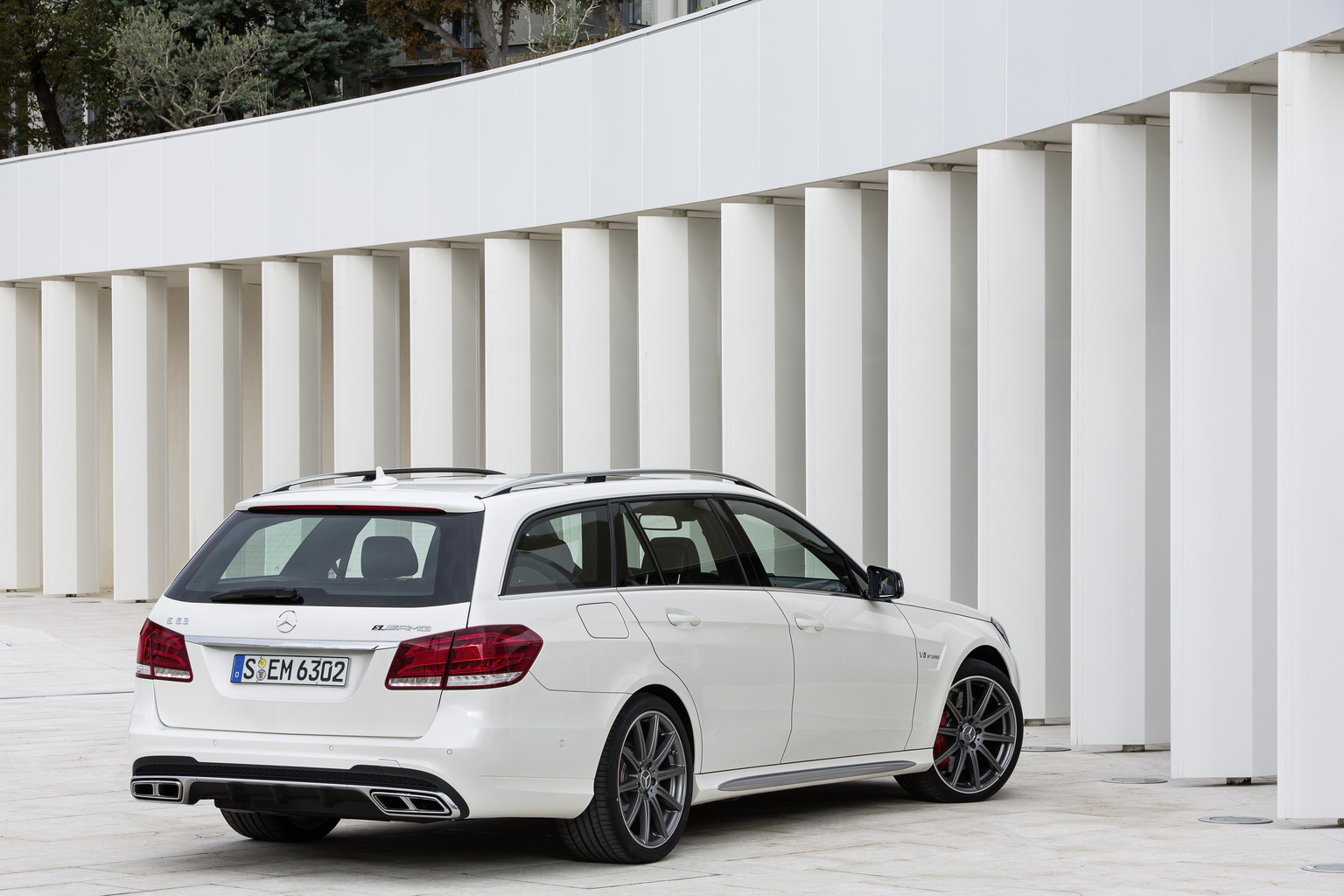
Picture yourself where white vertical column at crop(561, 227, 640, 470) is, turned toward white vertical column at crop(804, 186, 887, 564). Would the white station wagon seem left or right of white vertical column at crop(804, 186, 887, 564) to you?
right

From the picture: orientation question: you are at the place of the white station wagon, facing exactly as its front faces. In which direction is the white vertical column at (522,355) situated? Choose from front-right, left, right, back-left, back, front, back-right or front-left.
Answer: front-left

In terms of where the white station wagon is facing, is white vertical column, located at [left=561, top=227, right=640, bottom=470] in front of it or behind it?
in front

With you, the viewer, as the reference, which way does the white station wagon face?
facing away from the viewer and to the right of the viewer

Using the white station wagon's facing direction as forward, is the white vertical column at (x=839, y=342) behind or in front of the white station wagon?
in front

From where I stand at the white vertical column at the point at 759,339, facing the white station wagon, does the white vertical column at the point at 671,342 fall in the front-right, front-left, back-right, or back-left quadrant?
back-right

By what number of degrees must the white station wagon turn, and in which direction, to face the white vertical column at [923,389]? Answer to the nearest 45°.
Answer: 0° — it already faces it

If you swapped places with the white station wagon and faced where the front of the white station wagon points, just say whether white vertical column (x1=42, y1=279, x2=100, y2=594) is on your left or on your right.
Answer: on your left

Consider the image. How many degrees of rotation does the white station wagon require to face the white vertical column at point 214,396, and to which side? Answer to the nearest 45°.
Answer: approximately 45° to its left

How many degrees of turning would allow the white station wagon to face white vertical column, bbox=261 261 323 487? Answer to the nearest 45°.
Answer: approximately 45° to its left

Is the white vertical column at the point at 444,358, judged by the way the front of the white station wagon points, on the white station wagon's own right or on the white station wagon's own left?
on the white station wagon's own left
